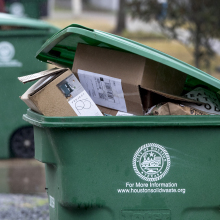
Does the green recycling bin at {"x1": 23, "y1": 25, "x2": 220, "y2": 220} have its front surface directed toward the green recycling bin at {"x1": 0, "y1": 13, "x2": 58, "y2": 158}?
no

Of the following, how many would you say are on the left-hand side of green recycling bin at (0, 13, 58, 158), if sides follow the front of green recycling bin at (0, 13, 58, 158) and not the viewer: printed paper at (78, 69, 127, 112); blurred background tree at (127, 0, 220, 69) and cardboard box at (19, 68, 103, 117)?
2

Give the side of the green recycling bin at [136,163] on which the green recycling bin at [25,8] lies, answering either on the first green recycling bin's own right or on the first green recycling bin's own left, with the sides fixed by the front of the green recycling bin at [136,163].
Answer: on the first green recycling bin's own right

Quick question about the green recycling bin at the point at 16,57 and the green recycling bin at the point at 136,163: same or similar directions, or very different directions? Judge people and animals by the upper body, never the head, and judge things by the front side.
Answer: same or similar directions

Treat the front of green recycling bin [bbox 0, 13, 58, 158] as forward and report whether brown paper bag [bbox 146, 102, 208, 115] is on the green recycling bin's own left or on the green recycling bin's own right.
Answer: on the green recycling bin's own left

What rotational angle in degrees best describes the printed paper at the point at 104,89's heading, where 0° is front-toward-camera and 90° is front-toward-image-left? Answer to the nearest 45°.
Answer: approximately 0°

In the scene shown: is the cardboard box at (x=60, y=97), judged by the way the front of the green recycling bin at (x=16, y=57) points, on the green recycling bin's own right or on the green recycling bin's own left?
on the green recycling bin's own left

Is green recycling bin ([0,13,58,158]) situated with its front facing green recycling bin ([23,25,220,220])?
no

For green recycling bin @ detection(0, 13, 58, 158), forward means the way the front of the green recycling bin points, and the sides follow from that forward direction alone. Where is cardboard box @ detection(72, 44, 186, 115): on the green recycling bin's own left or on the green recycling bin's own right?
on the green recycling bin's own left

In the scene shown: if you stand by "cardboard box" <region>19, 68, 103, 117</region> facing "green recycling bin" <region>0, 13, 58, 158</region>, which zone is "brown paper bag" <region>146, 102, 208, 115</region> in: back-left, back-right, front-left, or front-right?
back-right

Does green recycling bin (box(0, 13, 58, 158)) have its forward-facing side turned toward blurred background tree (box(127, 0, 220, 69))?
no
